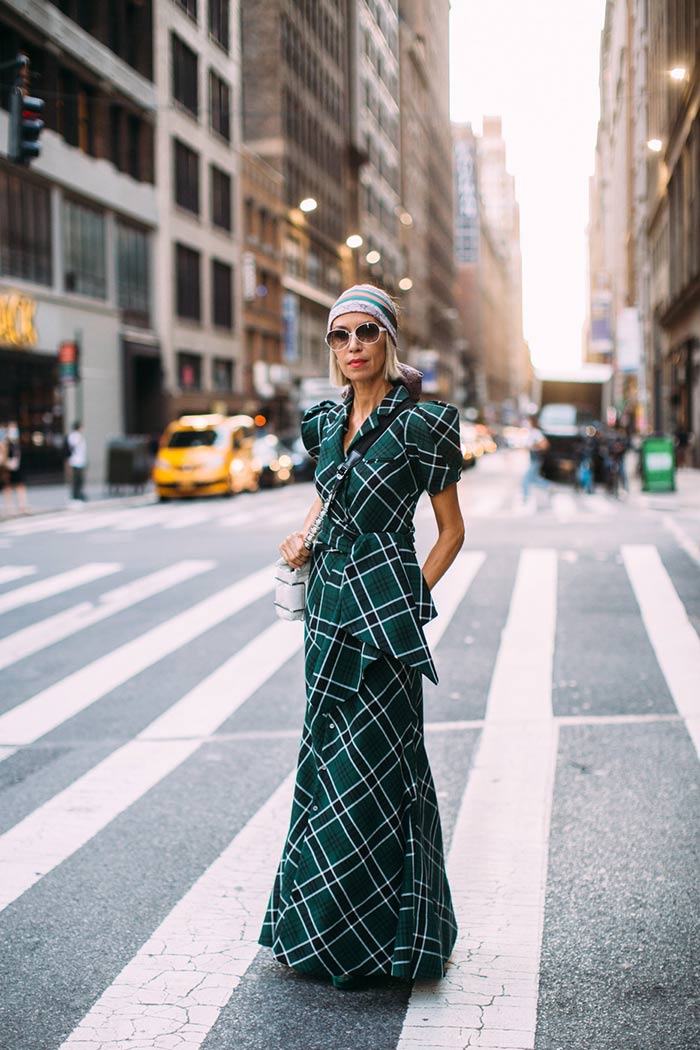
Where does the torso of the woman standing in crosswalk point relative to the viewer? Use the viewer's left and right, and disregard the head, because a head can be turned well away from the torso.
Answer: facing the viewer and to the left of the viewer

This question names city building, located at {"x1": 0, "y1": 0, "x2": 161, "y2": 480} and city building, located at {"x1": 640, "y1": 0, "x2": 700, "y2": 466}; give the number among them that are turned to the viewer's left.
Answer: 1

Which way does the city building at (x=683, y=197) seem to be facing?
to the viewer's left

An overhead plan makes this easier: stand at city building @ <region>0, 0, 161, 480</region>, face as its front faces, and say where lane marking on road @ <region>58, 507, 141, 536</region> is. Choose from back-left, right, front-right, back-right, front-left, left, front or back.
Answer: front-right

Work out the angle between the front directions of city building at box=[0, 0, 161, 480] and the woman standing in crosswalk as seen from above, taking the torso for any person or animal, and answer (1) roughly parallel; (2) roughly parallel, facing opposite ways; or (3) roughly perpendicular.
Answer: roughly perpendicular

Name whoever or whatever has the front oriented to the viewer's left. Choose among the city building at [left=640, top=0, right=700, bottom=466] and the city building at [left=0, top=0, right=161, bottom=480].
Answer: the city building at [left=640, top=0, right=700, bottom=466]

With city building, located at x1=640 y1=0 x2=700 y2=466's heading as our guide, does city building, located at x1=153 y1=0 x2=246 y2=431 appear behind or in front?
in front

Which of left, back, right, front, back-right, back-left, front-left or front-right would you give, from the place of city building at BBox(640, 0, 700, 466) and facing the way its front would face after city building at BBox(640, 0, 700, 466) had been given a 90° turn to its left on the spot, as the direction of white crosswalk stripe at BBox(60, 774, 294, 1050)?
front

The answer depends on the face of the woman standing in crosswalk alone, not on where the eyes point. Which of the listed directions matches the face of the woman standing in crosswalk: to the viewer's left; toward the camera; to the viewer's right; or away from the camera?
toward the camera

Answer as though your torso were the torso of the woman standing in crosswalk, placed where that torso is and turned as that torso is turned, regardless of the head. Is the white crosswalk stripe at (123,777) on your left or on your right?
on your right

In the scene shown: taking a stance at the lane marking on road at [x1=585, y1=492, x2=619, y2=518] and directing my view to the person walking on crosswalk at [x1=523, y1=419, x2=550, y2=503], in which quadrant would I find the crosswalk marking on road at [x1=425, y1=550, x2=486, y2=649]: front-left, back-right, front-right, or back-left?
back-left

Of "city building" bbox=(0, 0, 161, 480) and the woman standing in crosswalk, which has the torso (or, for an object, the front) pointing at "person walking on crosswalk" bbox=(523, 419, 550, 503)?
the city building

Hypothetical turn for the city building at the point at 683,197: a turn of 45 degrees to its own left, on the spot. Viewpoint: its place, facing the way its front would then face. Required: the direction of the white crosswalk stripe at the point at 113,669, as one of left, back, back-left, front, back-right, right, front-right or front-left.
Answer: front-left

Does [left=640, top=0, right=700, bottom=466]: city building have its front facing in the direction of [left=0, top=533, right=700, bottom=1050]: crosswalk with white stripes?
no

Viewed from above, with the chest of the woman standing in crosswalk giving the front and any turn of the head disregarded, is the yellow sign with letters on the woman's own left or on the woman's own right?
on the woman's own right

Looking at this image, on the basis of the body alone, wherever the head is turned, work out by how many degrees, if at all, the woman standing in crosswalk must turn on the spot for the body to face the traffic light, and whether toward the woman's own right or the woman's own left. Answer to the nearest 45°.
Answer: approximately 135° to the woman's own right

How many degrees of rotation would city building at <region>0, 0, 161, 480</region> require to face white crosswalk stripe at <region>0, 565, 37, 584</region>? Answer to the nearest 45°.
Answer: approximately 45° to its right

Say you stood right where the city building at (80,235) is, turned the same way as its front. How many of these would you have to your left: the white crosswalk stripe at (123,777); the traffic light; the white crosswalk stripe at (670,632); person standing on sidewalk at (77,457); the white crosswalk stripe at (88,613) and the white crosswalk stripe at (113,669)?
0
